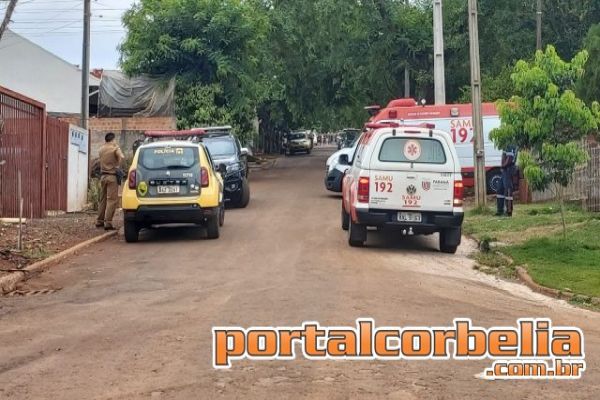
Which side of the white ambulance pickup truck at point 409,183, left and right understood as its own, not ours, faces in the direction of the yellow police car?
left

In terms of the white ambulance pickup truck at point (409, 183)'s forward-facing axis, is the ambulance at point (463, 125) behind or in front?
in front

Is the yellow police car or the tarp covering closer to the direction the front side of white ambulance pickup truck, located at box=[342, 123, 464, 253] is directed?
the tarp covering

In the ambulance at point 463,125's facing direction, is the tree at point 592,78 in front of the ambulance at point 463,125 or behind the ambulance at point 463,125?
behind

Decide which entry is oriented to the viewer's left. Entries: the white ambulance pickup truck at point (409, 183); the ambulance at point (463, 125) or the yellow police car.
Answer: the ambulance at point (463, 125)

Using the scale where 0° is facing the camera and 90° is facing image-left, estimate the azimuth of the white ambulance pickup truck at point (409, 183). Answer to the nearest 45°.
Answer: approximately 180°

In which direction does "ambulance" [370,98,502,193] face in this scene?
to the viewer's left

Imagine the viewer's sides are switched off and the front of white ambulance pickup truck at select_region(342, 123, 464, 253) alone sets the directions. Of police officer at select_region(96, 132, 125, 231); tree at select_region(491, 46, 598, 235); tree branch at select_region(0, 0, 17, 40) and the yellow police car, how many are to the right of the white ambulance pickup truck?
1

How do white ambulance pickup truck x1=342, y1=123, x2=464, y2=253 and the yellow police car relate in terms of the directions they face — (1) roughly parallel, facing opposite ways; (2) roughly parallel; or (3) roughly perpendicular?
roughly parallel

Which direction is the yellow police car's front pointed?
away from the camera

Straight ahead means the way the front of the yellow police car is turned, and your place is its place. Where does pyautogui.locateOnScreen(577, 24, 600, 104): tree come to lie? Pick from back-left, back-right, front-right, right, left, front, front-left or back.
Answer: front-right

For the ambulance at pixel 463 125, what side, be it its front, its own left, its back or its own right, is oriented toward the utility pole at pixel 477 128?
left

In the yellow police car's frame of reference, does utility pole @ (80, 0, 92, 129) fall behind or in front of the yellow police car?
in front
